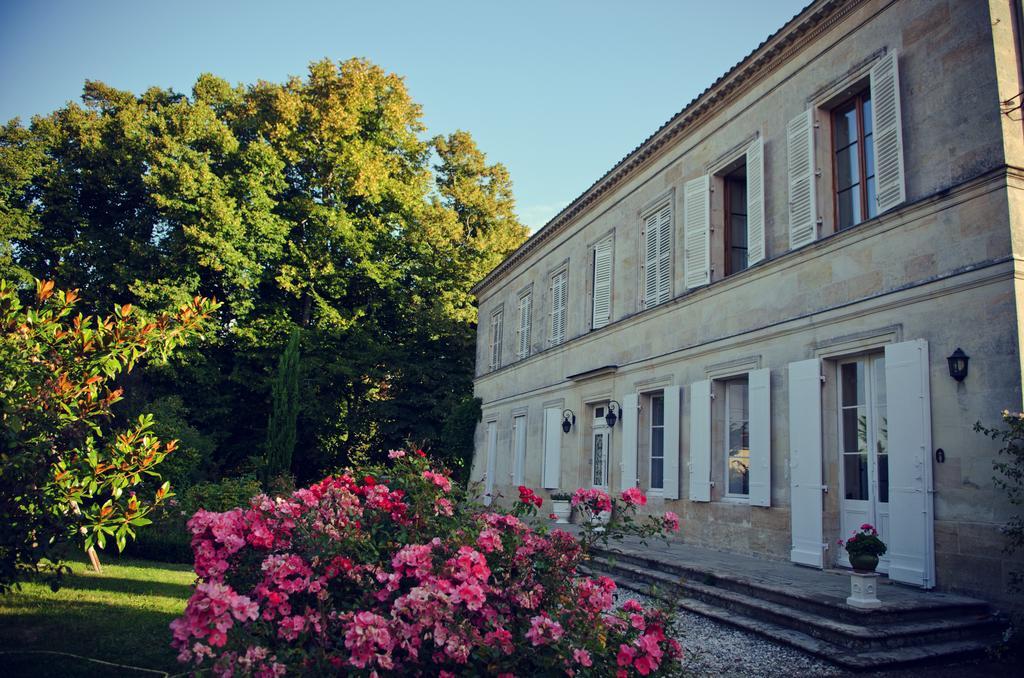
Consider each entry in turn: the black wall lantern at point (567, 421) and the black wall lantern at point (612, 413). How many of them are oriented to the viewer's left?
2

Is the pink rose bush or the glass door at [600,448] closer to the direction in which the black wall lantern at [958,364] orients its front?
the pink rose bush

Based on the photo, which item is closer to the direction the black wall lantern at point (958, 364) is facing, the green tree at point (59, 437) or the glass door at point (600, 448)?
the green tree

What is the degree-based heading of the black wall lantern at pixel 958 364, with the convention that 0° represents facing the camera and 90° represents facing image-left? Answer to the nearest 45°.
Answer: approximately 45°

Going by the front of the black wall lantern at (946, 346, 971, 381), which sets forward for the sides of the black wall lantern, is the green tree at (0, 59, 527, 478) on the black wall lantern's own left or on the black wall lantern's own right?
on the black wall lantern's own right

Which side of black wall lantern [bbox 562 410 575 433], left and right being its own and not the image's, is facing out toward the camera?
left

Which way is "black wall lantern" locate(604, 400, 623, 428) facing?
to the viewer's left
